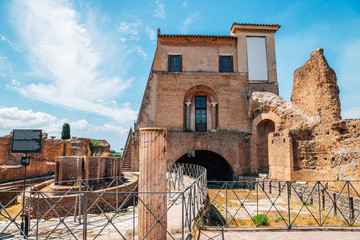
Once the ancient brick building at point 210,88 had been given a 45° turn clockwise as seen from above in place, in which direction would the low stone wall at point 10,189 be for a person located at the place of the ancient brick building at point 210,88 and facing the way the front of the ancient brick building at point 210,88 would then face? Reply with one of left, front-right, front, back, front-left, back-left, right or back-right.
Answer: front

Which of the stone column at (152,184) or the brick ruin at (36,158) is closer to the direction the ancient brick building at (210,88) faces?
the stone column

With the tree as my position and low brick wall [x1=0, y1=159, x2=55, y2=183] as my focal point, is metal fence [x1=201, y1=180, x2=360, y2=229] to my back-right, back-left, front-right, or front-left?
front-left

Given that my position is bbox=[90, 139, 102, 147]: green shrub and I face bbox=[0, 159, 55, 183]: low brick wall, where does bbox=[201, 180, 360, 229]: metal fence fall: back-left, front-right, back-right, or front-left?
front-left

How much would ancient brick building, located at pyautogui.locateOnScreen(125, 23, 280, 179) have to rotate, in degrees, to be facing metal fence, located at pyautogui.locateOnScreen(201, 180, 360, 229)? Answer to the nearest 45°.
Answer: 0° — it already faces it

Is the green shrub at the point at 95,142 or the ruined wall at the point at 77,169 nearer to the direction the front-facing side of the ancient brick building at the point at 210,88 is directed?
the ruined wall

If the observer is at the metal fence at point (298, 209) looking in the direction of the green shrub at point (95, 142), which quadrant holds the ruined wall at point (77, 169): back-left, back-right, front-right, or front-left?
front-left

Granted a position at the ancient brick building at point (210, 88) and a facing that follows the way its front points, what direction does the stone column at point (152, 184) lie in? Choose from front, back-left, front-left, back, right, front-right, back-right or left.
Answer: front

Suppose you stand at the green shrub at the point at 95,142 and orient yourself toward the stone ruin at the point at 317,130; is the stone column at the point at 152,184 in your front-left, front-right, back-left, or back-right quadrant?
front-right

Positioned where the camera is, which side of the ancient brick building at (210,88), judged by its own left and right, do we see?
front

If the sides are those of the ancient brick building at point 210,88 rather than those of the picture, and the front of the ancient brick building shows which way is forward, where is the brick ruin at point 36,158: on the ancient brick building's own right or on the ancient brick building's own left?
on the ancient brick building's own right

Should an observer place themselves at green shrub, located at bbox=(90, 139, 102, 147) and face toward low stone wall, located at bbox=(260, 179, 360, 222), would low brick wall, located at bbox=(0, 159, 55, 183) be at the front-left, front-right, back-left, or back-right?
front-right

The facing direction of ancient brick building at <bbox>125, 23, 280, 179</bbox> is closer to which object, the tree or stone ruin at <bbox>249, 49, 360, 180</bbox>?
the stone ruin

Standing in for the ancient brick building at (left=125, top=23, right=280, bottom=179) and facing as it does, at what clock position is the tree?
The tree is roughly at 4 o'clock from the ancient brick building.
